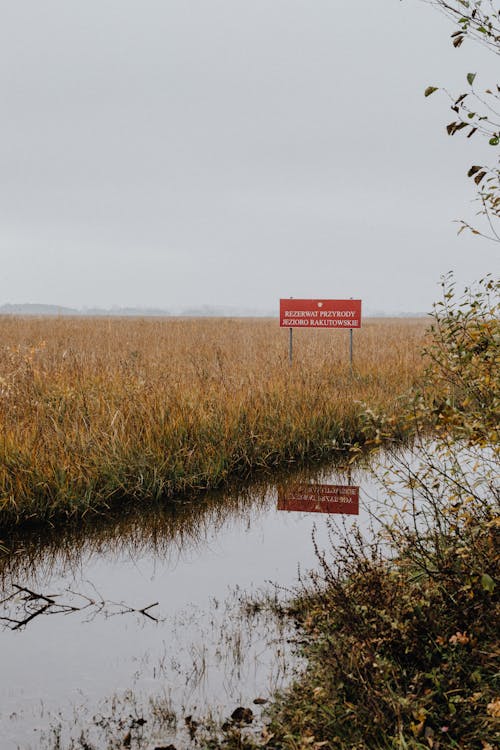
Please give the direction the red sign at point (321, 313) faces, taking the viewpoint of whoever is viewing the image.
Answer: facing the viewer
